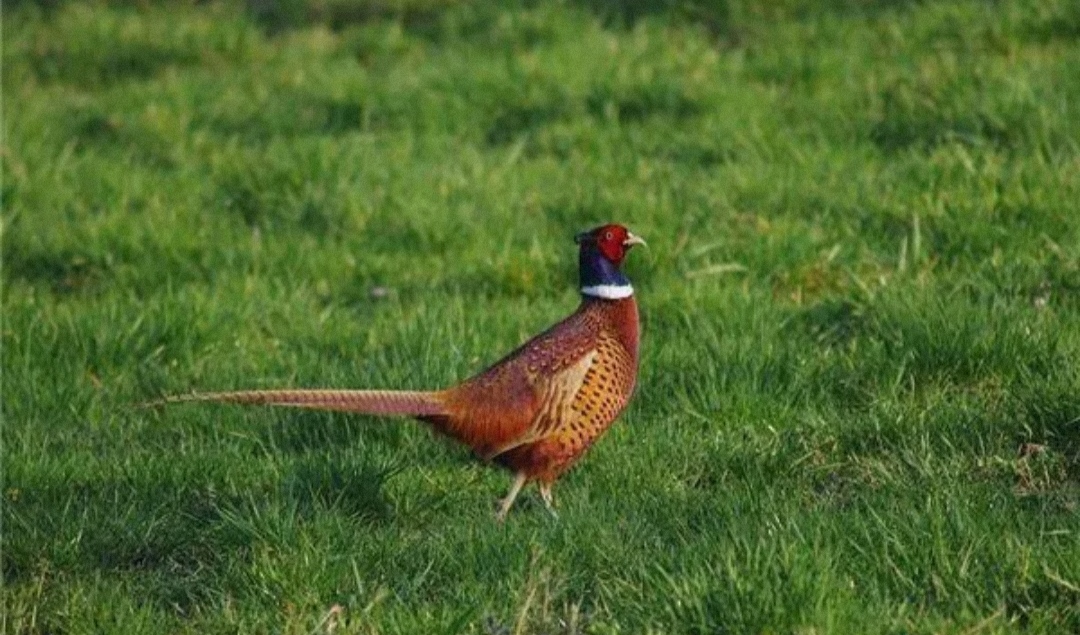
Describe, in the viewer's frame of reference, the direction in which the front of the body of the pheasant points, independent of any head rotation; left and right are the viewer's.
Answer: facing to the right of the viewer
